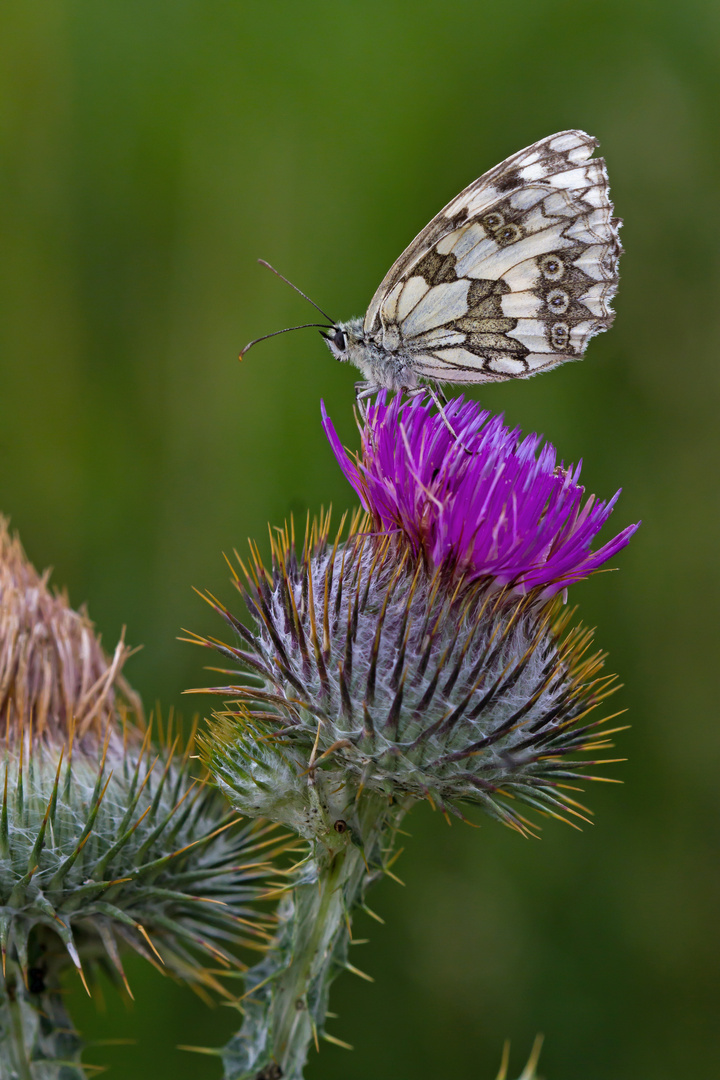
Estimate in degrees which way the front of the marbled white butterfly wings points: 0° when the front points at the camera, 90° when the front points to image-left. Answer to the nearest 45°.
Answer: approximately 90°
